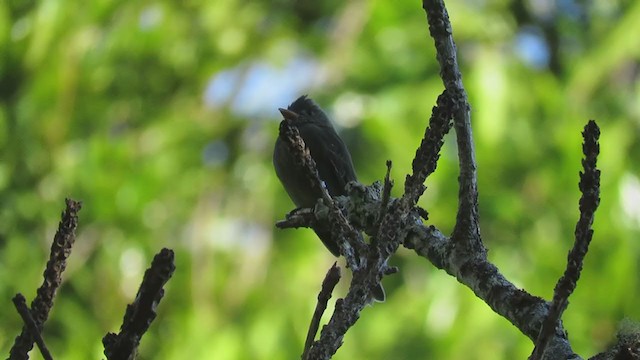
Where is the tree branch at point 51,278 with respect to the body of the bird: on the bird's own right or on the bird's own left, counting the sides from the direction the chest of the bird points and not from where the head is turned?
on the bird's own left

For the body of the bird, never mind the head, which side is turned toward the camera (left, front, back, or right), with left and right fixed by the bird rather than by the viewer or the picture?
left

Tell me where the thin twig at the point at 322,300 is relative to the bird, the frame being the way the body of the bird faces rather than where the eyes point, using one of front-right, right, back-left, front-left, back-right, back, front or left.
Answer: left
